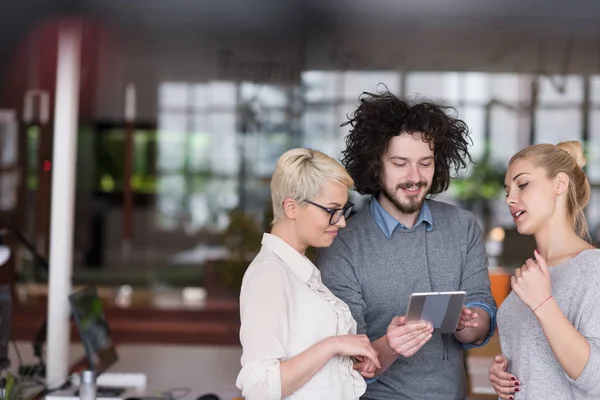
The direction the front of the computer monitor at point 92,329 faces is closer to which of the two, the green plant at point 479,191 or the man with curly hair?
the man with curly hair

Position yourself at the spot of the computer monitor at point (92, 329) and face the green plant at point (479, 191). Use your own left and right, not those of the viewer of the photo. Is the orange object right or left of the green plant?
right

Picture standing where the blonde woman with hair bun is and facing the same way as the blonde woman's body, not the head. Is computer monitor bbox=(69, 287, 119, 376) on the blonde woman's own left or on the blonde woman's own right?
on the blonde woman's own right

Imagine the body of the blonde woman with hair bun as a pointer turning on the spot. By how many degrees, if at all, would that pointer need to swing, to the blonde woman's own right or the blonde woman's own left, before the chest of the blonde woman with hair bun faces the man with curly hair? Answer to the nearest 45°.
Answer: approximately 90° to the blonde woman's own right

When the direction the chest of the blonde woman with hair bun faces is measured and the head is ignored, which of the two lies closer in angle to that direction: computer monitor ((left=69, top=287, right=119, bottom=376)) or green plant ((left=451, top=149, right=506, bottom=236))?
the computer monitor

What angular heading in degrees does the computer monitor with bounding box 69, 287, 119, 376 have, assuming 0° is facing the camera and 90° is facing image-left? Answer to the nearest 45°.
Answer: approximately 315°

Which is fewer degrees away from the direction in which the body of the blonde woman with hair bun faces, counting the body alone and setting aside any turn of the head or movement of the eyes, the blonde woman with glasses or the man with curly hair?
the blonde woman with glasses

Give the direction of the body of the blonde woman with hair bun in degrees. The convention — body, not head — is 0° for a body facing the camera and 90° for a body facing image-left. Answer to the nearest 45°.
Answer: approximately 45°

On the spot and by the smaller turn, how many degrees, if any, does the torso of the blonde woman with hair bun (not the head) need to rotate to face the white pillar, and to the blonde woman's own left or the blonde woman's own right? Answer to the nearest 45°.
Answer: approximately 90° to the blonde woman's own right

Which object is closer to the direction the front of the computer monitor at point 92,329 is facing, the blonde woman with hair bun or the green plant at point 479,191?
the blonde woman with hair bun
